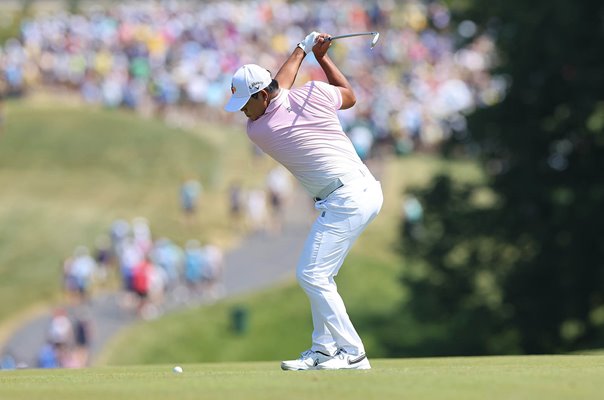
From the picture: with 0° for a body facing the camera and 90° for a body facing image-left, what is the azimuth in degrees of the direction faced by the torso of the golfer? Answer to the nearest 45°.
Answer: approximately 90°
